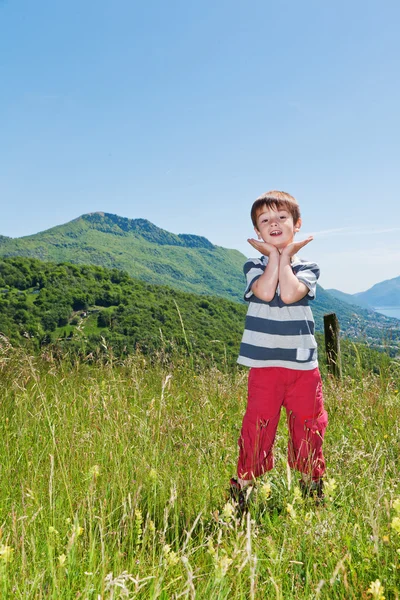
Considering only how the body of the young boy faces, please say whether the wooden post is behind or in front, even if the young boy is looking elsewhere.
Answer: behind

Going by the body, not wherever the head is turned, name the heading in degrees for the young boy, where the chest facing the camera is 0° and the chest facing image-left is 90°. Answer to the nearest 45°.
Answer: approximately 0°

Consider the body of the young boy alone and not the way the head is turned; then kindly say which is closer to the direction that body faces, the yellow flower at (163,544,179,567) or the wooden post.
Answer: the yellow flower

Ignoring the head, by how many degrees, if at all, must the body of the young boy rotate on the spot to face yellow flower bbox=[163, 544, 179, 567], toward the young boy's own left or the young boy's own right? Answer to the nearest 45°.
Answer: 0° — they already face it
